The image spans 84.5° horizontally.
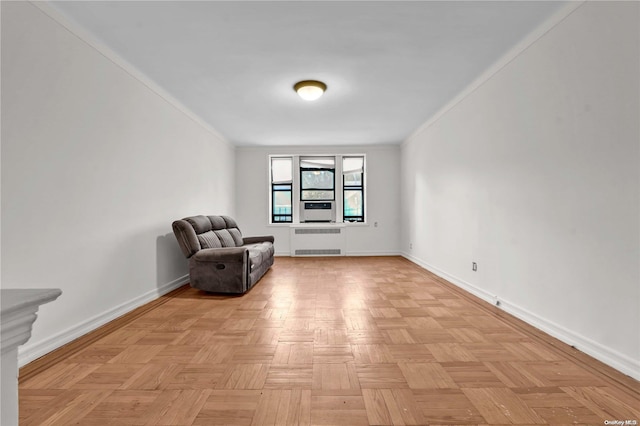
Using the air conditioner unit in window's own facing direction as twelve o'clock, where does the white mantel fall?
The white mantel is roughly at 12 o'clock from the air conditioner unit in window.

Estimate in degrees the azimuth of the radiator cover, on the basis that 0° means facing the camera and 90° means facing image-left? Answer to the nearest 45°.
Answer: approximately 0°

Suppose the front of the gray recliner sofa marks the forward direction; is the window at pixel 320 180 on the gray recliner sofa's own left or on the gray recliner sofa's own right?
on the gray recliner sofa's own left

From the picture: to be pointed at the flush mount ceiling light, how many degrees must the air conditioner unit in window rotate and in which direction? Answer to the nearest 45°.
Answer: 0° — it already faces it

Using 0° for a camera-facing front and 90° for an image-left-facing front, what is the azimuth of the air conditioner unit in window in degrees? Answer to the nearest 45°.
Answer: approximately 0°

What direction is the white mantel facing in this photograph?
to the viewer's right

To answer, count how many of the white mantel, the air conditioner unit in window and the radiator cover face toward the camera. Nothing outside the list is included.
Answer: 2

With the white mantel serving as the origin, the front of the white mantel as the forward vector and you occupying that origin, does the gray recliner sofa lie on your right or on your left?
on your left

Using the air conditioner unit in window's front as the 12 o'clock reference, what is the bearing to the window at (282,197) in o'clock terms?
The window is roughly at 3 o'clock from the air conditioner unit in window.
